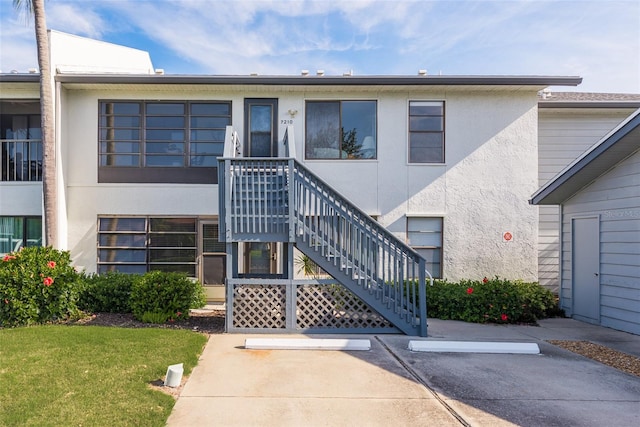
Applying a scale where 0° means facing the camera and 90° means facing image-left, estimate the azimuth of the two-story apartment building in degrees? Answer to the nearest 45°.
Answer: approximately 0°

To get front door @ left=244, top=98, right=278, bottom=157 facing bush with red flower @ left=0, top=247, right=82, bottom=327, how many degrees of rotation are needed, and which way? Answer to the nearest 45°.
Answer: approximately 45° to its right

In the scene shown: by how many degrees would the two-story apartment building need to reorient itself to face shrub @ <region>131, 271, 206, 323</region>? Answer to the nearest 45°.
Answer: approximately 45° to its right

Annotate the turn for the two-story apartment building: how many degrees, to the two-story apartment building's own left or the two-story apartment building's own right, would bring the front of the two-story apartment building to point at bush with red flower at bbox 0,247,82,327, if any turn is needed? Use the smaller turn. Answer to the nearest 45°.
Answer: approximately 45° to the two-story apartment building's own right

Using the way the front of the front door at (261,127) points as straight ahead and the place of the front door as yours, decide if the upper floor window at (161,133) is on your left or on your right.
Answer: on your right
